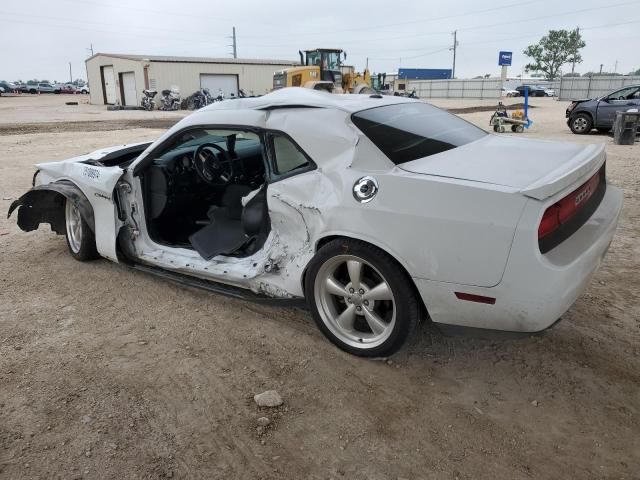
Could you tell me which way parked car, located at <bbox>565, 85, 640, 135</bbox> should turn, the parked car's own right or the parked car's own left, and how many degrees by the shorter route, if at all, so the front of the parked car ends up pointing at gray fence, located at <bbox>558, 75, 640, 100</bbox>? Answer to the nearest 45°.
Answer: approximately 90° to the parked car's own right

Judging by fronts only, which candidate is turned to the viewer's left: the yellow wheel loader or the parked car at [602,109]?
the parked car

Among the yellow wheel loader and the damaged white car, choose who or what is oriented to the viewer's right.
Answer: the yellow wheel loader

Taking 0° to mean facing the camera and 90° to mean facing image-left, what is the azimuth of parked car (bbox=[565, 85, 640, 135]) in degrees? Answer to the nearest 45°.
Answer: approximately 90°

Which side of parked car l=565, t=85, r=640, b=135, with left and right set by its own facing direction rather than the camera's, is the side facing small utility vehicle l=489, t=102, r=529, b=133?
front

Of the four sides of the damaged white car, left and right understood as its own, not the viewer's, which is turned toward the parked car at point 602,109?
right

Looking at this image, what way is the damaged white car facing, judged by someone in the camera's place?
facing away from the viewer and to the left of the viewer

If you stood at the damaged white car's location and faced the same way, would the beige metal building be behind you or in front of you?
in front

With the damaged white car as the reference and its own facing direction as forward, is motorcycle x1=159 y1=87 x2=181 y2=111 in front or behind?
in front
